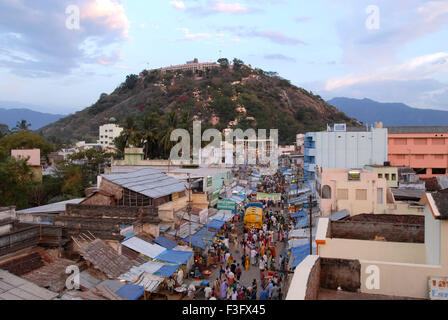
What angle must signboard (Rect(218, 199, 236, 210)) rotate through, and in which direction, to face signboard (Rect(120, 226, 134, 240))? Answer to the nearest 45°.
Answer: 0° — it already faces it

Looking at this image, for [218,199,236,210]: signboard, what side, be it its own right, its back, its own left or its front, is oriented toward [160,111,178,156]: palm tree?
back

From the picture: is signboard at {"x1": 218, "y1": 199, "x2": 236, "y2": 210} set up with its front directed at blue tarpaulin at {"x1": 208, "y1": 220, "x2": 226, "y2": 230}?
yes

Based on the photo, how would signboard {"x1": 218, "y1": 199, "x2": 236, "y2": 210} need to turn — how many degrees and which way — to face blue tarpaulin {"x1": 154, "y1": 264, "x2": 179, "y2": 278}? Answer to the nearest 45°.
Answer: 0° — it already faces it

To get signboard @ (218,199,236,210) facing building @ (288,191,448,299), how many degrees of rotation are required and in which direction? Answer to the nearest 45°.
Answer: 0° — it already faces it

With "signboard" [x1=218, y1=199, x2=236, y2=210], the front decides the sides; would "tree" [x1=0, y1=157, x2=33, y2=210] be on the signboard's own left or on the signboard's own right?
on the signboard's own right
